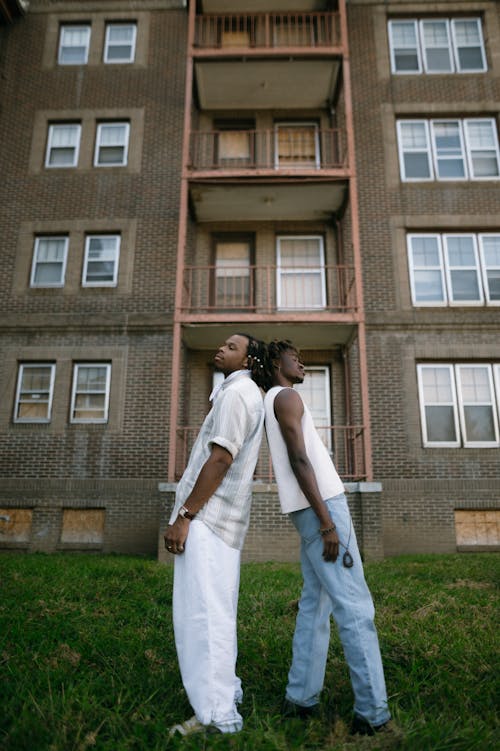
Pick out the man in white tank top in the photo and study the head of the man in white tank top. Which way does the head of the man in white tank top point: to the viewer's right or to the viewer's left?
to the viewer's right

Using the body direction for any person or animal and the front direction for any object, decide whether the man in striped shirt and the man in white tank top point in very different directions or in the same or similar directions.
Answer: very different directions

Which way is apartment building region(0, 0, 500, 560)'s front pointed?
toward the camera

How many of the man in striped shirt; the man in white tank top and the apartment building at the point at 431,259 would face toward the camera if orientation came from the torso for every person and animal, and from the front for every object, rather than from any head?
1

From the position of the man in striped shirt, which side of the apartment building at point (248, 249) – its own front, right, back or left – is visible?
front

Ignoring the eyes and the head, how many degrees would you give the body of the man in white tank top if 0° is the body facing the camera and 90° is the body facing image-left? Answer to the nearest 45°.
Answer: approximately 270°

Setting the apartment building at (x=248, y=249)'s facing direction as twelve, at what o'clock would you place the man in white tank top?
The man in white tank top is roughly at 12 o'clock from the apartment building.

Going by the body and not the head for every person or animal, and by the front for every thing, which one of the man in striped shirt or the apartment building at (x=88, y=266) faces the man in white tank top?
the apartment building

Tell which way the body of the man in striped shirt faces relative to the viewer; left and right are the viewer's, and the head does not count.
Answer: facing to the left of the viewer

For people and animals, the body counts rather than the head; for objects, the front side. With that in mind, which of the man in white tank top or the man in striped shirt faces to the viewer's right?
the man in white tank top

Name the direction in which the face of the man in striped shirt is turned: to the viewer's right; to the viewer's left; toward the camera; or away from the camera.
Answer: to the viewer's left

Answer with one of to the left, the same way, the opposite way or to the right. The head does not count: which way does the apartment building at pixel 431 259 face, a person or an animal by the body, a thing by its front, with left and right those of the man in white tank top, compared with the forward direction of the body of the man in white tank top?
to the right

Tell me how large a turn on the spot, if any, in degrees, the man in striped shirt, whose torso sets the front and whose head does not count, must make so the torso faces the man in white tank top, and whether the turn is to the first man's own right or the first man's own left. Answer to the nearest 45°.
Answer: approximately 180°

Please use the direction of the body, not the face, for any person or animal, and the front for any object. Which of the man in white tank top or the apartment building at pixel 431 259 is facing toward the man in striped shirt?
the apartment building
